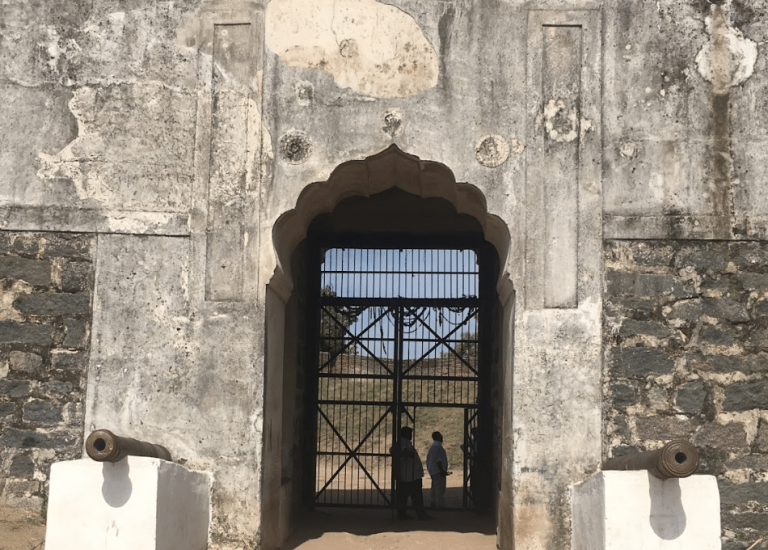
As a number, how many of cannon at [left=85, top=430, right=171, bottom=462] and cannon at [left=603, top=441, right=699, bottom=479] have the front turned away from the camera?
0

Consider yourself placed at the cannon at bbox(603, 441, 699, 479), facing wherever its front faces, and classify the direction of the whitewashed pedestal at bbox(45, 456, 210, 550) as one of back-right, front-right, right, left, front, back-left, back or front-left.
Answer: back-right

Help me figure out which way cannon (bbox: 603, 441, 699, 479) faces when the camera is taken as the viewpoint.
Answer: facing the viewer and to the right of the viewer

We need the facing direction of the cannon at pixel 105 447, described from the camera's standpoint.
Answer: facing the viewer and to the left of the viewer

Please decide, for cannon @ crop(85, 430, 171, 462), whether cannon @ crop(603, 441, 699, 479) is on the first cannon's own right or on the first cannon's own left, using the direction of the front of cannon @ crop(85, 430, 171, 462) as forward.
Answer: on the first cannon's own left

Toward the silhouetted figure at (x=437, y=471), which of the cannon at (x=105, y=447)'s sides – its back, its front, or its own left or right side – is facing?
back

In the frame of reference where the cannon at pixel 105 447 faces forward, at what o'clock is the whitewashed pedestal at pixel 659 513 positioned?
The whitewashed pedestal is roughly at 8 o'clock from the cannon.

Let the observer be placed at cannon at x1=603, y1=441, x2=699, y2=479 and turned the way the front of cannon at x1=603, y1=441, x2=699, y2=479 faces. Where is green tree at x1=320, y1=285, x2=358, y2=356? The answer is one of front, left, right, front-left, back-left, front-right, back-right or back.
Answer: back

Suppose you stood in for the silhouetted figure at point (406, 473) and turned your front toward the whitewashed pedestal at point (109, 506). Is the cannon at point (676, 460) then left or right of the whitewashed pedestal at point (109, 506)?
left
